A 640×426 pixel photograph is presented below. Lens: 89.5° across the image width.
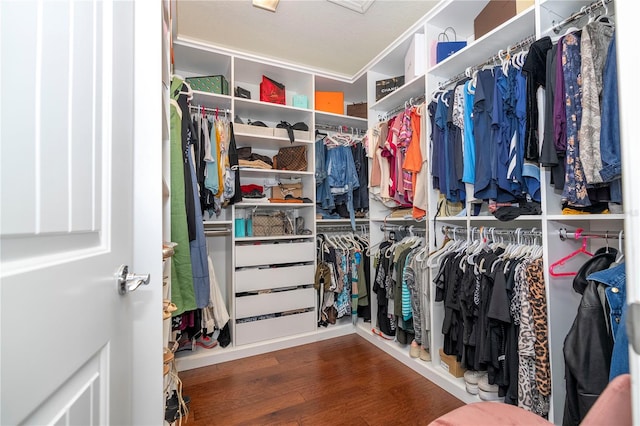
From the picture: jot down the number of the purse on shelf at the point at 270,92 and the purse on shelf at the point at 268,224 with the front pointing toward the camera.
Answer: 2

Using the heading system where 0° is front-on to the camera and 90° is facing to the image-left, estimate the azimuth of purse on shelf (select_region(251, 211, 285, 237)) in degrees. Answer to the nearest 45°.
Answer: approximately 0°

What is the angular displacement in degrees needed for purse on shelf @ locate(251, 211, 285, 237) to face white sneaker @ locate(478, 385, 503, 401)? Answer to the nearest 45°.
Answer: approximately 45° to its left

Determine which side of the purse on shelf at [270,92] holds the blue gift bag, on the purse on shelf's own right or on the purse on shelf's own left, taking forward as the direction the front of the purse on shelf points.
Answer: on the purse on shelf's own left

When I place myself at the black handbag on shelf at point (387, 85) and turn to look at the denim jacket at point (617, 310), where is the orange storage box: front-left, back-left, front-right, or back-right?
back-right
